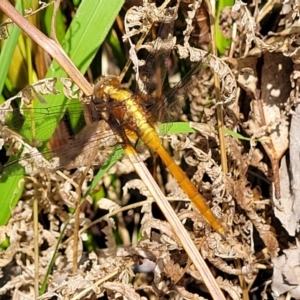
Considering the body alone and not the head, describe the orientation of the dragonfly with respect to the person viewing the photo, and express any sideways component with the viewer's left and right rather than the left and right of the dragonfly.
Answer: facing away from the viewer and to the left of the viewer
